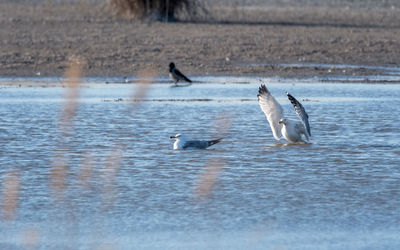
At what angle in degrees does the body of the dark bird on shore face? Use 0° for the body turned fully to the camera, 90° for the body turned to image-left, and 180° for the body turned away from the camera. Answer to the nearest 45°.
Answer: approximately 90°

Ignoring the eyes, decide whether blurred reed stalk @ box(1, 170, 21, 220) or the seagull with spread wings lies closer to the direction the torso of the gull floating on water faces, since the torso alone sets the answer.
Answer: the blurred reed stalk

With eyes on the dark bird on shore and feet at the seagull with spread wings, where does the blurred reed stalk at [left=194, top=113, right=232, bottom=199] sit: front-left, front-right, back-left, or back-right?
back-left

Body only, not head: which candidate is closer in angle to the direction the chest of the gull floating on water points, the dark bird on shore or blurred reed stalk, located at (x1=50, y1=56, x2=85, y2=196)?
the blurred reed stalk

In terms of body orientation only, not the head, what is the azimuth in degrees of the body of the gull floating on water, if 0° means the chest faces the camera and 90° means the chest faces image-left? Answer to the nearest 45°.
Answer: approximately 90°

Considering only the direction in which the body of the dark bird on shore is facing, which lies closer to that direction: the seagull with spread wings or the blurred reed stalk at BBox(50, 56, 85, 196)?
the blurred reed stalk

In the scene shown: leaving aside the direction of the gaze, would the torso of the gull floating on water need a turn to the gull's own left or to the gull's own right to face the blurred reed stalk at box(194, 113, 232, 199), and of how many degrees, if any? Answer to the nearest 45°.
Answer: approximately 90° to the gull's own left

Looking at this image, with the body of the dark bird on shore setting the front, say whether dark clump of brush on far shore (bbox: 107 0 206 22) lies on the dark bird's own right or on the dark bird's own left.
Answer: on the dark bird's own right

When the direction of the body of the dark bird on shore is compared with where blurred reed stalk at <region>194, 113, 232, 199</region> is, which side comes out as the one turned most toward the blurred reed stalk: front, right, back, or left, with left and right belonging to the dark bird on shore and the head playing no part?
left

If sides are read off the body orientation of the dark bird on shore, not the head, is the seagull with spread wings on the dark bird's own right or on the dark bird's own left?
on the dark bird's own left

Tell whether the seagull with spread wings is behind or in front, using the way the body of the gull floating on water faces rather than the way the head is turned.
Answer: behind
